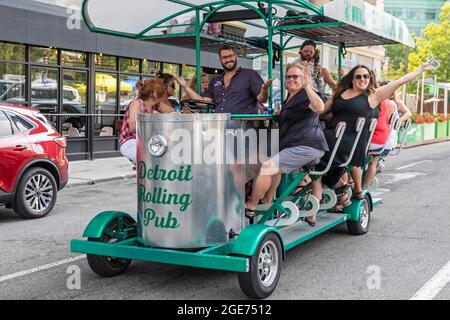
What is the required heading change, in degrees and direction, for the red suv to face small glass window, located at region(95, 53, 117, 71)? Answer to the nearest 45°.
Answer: approximately 135° to its right

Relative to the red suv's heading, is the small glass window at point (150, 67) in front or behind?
behind

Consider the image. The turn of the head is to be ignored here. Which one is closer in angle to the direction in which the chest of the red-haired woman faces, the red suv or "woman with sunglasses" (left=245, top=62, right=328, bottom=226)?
the woman with sunglasses

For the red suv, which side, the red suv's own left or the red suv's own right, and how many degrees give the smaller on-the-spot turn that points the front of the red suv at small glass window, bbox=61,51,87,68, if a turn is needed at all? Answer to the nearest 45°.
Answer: approximately 135° to the red suv's own right

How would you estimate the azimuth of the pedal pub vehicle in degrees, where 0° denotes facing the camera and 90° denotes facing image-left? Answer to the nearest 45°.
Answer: approximately 45°

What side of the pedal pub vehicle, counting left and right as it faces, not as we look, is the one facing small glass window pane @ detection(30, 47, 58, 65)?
right

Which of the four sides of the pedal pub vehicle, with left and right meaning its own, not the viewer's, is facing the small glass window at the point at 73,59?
right

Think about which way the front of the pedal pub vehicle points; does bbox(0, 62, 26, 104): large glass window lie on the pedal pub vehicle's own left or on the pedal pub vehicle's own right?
on the pedal pub vehicle's own right
